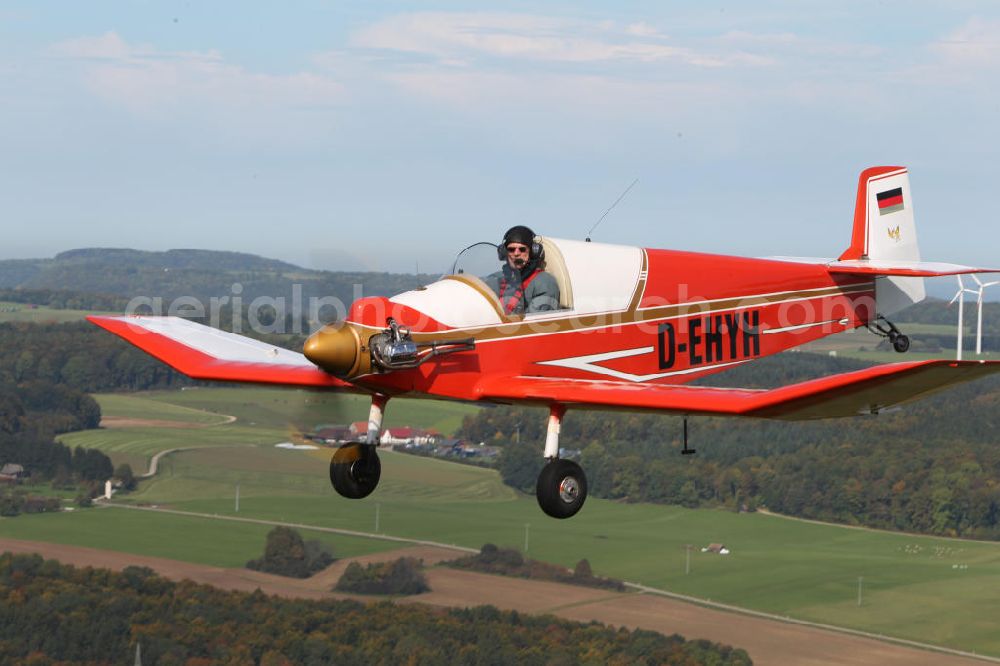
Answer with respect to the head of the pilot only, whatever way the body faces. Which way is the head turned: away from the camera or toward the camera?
toward the camera

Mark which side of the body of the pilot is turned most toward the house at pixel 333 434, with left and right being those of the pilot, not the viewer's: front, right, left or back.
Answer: right

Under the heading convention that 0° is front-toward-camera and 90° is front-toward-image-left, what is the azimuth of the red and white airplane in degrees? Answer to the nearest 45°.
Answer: approximately 45°
